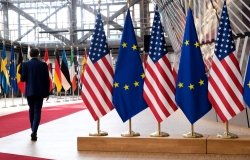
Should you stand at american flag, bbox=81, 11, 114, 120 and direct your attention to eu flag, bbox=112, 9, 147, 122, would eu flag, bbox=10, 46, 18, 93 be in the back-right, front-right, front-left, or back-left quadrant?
back-left

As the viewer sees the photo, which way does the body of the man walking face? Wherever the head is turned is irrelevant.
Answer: away from the camera

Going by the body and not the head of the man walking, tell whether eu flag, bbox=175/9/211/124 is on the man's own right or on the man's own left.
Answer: on the man's own right

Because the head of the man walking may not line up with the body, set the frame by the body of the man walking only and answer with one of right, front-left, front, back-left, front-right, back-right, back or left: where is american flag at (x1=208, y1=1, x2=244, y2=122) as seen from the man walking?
back-right

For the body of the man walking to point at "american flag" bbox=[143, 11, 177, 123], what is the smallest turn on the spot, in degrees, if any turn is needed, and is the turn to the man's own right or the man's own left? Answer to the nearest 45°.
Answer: approximately 135° to the man's own right

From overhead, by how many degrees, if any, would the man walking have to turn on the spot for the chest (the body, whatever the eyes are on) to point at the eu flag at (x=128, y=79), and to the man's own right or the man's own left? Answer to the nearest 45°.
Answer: approximately 135° to the man's own right

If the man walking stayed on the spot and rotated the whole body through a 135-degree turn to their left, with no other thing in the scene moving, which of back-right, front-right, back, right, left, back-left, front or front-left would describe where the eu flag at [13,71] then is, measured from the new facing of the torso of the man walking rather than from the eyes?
back-right

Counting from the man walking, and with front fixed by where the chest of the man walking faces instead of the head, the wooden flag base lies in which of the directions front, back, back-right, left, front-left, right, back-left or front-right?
back-right

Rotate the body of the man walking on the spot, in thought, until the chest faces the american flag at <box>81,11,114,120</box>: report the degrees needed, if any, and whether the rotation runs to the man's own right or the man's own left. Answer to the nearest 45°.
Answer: approximately 135° to the man's own right
